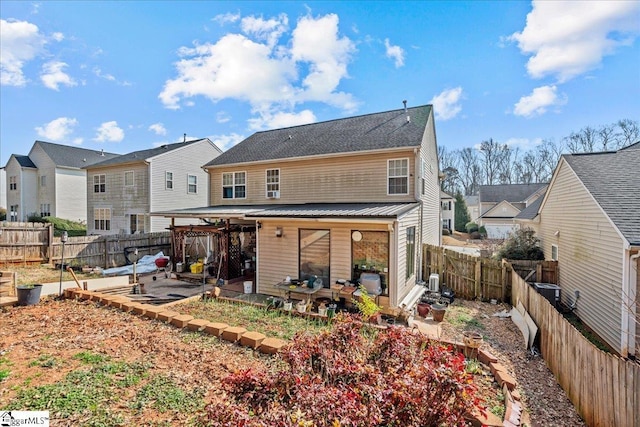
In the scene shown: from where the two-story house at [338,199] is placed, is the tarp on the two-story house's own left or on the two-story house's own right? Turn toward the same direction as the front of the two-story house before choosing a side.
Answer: on the two-story house's own left

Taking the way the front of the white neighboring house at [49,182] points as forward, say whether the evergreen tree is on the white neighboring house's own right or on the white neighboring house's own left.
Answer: on the white neighboring house's own right

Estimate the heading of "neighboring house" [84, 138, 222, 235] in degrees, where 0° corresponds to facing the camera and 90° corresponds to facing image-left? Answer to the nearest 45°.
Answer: approximately 225°

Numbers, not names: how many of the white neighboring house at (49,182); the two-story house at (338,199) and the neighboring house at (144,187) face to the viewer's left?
0

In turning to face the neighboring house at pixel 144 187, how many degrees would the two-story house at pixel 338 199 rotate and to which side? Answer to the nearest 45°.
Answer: approximately 45° to its left

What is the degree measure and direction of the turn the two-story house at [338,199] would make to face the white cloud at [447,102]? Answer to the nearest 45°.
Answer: approximately 45° to its right

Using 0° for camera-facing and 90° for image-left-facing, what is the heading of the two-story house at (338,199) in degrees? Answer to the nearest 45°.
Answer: approximately 180°

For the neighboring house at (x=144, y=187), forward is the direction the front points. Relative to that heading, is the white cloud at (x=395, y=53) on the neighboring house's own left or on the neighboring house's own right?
on the neighboring house's own right

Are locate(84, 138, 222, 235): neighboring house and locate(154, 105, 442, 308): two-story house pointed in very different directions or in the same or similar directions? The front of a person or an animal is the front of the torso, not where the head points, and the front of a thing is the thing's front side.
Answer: same or similar directions
